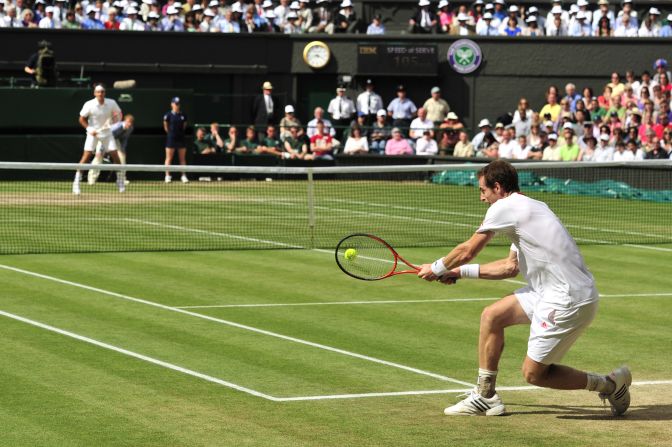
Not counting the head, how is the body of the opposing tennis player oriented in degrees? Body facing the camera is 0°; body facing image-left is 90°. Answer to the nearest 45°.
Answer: approximately 0°

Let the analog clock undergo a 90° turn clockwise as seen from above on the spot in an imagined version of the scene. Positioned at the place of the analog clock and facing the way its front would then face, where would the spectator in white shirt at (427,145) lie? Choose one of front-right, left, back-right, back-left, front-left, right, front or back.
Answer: back-left

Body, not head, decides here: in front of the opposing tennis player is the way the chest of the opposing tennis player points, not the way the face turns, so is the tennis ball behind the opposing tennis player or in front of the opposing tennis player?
in front

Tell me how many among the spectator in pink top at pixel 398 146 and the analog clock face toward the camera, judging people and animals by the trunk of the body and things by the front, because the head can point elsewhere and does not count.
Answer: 2

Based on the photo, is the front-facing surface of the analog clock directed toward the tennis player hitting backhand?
yes

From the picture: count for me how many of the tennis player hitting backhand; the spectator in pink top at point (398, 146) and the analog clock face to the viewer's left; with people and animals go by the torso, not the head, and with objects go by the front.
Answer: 1

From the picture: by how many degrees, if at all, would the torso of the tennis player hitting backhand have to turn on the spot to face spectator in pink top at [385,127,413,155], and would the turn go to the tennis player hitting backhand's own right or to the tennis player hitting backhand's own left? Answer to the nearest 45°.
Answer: approximately 90° to the tennis player hitting backhand's own right

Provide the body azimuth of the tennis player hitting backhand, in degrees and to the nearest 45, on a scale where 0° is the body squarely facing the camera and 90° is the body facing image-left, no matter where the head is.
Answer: approximately 90°

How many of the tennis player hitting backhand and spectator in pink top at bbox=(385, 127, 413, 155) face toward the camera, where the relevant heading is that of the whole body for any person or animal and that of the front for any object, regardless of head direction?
1

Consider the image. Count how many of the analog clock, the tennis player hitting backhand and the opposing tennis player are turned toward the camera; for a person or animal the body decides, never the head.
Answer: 2

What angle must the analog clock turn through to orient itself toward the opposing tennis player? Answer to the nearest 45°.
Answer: approximately 45° to its right
